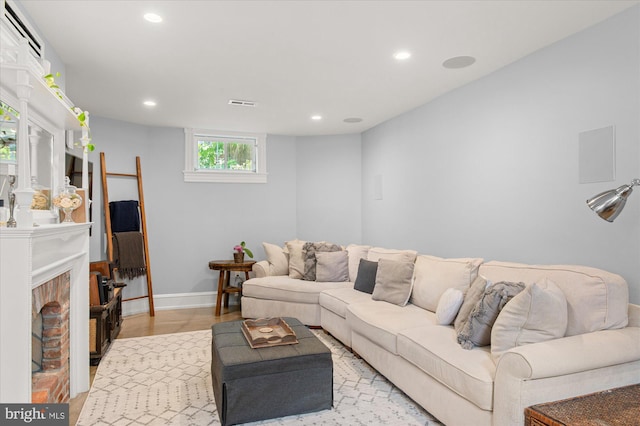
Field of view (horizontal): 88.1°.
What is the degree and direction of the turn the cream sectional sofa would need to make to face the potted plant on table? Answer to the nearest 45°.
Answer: approximately 90° to its right

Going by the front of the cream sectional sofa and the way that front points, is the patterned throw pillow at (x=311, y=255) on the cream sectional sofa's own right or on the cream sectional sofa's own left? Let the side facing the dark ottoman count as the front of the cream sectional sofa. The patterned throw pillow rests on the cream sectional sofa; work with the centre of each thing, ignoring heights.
on the cream sectional sofa's own right

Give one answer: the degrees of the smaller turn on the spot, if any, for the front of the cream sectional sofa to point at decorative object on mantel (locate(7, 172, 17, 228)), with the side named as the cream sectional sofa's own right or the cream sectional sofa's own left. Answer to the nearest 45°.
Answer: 0° — it already faces it

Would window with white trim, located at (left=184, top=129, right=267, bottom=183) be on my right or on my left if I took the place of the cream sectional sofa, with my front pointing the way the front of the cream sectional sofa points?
on my right

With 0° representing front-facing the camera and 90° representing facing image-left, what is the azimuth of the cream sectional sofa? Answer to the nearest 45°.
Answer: approximately 45°
